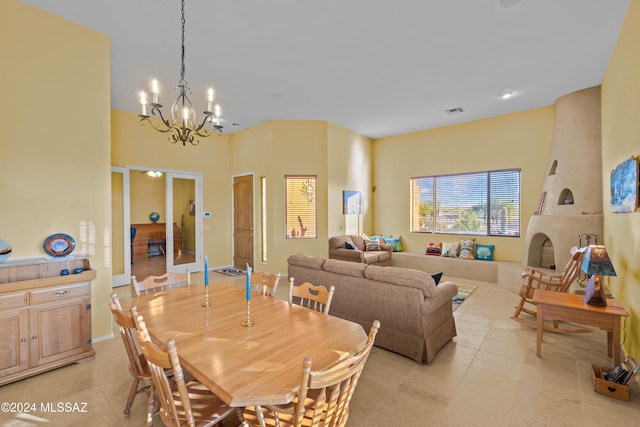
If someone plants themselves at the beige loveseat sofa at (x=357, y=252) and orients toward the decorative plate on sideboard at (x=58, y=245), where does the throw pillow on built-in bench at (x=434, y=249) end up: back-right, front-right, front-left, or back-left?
back-left

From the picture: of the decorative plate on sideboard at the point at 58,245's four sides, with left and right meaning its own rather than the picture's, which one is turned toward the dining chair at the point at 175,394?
front

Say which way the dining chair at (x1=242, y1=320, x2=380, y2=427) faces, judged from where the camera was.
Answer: facing away from the viewer and to the left of the viewer

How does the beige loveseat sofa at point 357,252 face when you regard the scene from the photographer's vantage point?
facing the viewer and to the right of the viewer

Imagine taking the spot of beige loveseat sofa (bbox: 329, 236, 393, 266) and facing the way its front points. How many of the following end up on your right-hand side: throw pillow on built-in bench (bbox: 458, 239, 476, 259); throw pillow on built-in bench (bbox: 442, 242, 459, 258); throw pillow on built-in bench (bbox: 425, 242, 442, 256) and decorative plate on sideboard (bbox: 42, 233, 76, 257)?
1

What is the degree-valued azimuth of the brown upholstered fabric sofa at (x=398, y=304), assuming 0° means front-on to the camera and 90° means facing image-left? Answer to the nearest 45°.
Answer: approximately 225°

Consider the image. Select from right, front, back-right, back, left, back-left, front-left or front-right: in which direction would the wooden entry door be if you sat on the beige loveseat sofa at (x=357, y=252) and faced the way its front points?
back-right

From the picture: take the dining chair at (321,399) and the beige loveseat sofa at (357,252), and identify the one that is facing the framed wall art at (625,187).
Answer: the beige loveseat sofa

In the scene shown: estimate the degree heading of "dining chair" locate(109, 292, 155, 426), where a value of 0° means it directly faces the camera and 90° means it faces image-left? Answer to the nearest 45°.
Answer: approximately 225°

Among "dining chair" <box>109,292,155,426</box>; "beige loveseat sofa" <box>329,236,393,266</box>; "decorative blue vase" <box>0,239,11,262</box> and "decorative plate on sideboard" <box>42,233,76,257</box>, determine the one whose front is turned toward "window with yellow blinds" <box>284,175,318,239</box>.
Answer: the dining chair

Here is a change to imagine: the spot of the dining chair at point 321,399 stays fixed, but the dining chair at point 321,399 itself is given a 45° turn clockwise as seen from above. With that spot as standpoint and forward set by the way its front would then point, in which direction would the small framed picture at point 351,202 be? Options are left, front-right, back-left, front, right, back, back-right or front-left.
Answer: front

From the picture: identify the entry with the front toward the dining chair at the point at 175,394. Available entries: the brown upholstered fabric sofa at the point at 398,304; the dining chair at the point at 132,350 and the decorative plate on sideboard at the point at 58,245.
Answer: the decorative plate on sideboard
